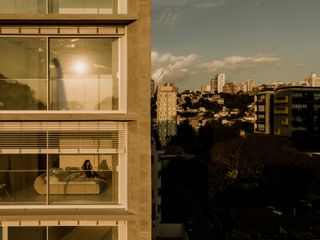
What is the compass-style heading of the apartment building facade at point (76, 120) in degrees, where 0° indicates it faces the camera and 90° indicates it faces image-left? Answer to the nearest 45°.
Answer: approximately 0°
